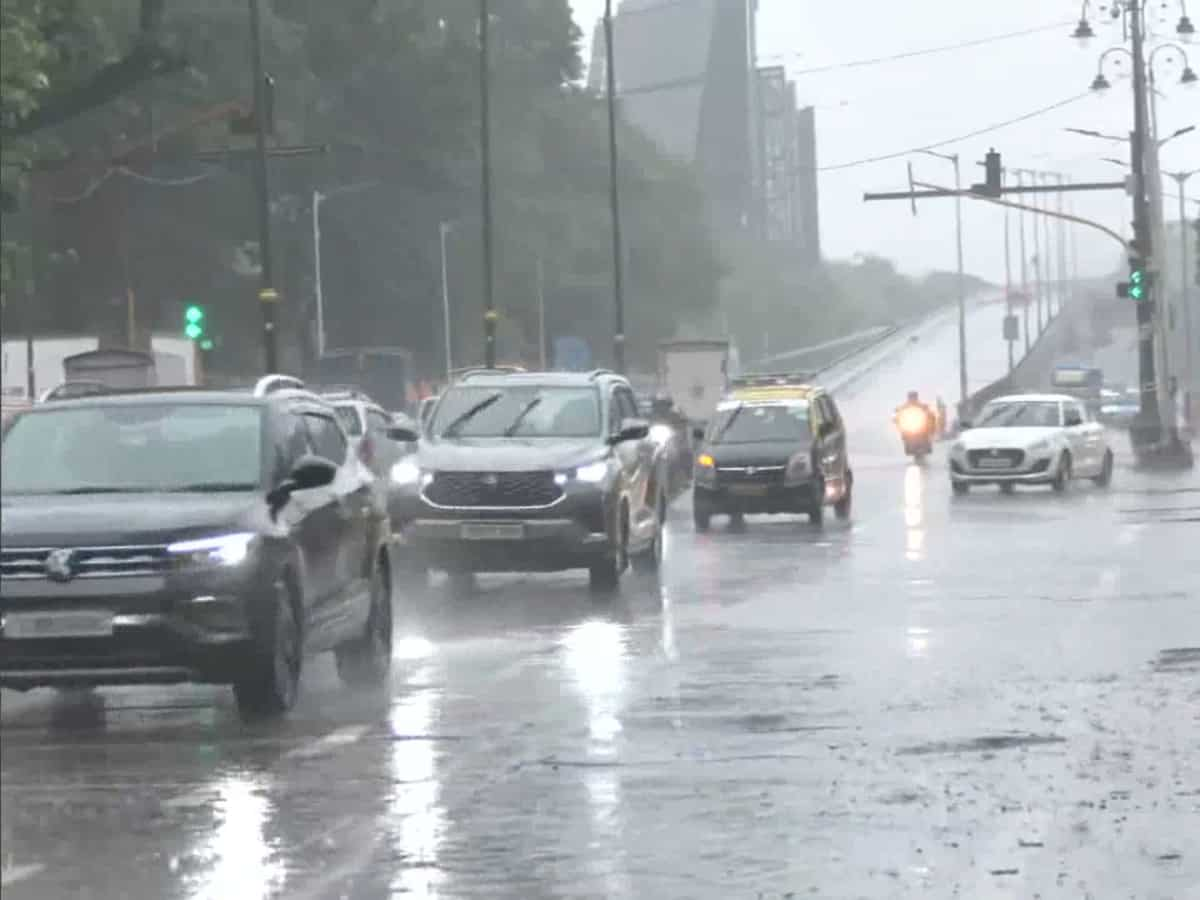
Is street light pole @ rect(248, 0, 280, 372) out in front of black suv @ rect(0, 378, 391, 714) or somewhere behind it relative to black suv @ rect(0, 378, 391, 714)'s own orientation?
behind

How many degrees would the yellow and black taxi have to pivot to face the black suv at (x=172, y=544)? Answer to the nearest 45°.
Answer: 0° — it already faces it

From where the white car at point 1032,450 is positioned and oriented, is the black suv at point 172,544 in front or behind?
in front

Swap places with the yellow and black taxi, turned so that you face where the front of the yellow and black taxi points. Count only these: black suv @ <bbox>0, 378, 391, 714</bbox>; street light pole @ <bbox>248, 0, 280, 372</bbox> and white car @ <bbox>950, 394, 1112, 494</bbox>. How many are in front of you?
1

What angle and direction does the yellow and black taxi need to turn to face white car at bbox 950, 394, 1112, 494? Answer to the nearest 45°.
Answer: approximately 135° to its left

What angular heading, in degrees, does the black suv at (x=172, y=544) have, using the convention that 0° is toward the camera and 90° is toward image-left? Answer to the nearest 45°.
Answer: approximately 45°

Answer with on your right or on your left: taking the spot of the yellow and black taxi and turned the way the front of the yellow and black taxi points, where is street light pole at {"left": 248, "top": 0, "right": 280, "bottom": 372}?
on your right

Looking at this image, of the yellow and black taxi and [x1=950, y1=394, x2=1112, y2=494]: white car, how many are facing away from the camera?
0
